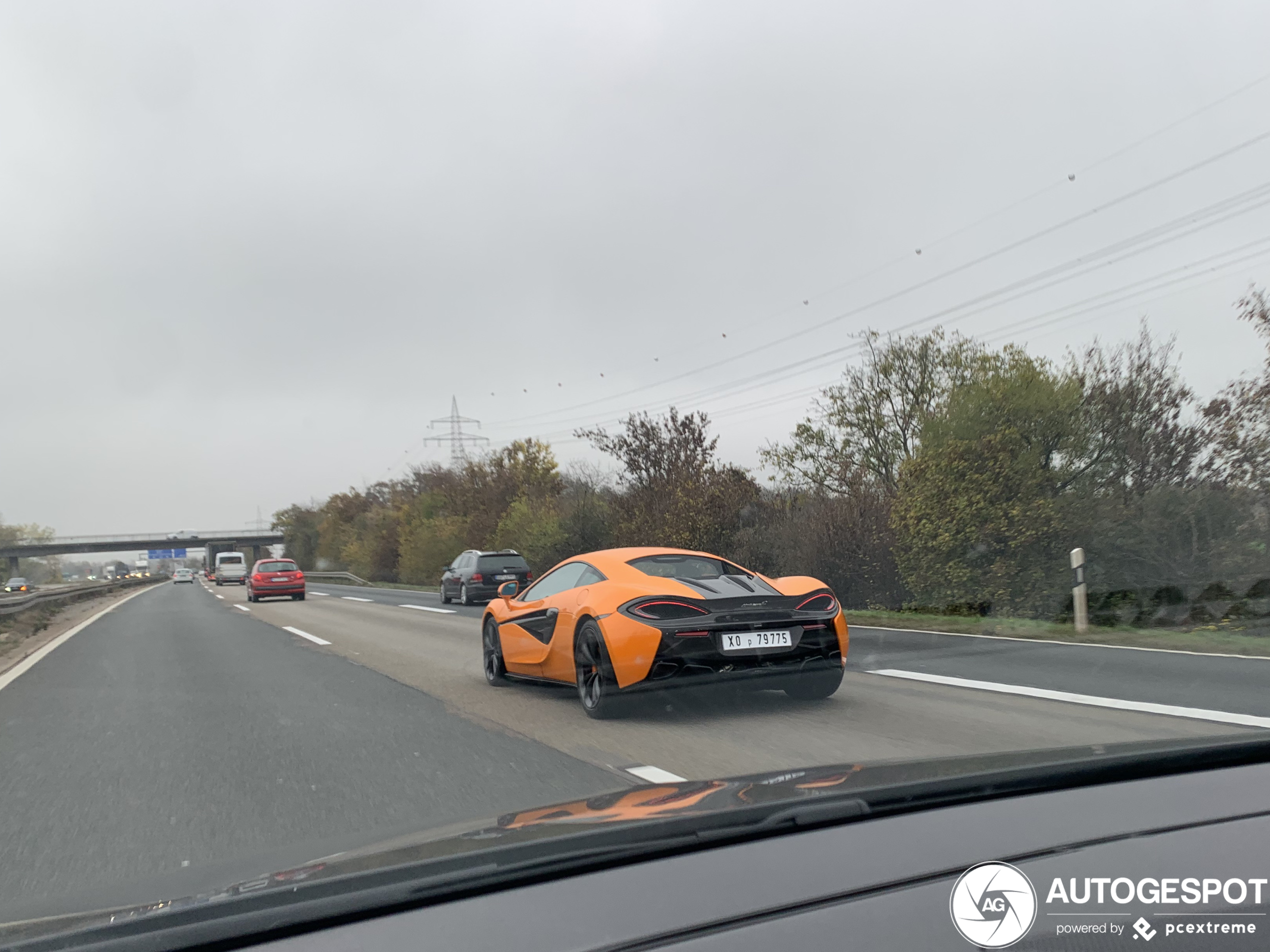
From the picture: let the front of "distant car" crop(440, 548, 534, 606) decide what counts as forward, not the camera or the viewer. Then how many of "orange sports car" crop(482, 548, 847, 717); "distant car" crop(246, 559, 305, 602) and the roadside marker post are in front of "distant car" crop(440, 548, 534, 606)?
1

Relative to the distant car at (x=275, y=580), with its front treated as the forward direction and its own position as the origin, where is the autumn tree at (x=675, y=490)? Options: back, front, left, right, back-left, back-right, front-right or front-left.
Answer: back-right

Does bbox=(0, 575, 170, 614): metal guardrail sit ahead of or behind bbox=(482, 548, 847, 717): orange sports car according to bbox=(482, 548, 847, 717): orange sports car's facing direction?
ahead

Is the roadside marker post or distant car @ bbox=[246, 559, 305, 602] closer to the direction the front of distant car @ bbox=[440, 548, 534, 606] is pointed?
the distant car

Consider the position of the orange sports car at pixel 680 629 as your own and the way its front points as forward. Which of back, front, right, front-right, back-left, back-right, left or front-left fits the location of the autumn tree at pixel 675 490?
front-right

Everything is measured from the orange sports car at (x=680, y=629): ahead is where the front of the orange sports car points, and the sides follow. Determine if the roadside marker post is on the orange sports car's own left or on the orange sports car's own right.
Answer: on the orange sports car's own right

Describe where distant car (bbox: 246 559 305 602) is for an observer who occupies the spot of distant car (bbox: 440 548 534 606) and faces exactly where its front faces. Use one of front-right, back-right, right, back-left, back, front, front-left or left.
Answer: front

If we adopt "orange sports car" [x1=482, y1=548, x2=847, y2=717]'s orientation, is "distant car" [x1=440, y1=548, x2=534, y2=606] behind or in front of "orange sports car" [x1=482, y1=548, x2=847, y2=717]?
in front

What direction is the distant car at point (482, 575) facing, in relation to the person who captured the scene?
facing away from the viewer and to the left of the viewer

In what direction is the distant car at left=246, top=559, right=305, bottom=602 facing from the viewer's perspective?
away from the camera

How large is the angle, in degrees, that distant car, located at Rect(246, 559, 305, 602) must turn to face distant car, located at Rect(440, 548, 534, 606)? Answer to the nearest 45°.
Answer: approximately 135° to its right

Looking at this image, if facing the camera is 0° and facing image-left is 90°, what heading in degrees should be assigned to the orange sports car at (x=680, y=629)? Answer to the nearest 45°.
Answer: approximately 135°
